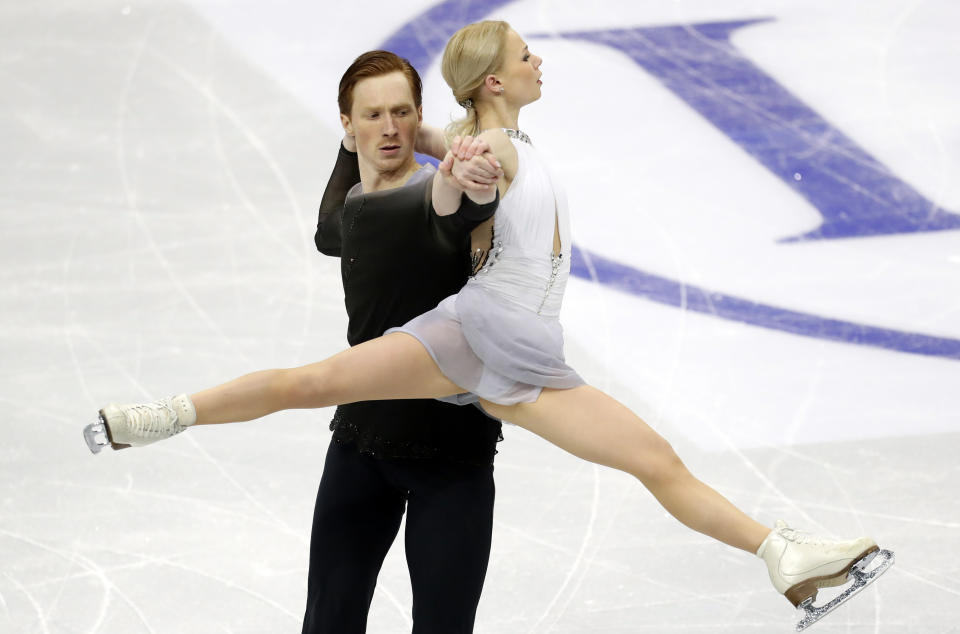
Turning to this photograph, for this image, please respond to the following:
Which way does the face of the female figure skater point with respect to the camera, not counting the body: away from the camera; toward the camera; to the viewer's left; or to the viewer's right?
to the viewer's right

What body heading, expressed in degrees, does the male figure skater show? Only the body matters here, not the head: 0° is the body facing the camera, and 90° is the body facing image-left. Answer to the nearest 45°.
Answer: approximately 45°

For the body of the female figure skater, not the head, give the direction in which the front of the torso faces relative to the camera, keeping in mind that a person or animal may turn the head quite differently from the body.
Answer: to the viewer's right
